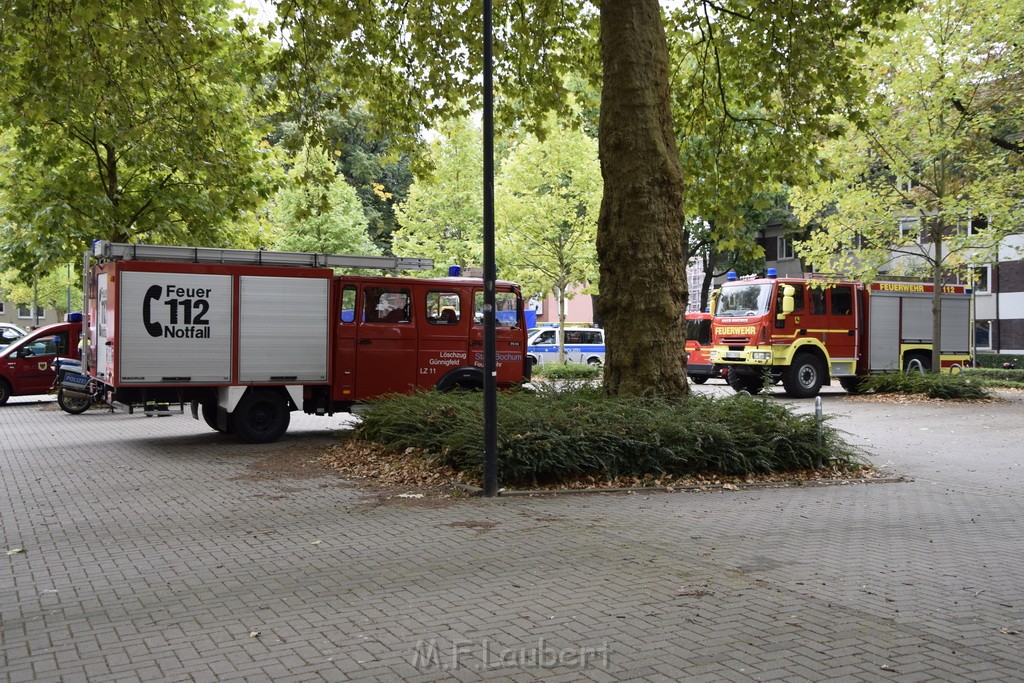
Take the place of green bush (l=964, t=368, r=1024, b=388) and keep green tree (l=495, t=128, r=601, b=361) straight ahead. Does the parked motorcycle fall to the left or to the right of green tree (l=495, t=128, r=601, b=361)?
left

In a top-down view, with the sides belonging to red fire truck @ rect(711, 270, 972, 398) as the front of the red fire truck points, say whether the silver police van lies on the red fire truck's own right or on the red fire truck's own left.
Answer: on the red fire truck's own right

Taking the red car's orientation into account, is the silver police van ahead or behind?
behind

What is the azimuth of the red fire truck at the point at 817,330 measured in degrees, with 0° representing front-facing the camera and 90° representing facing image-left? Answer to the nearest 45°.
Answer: approximately 45°

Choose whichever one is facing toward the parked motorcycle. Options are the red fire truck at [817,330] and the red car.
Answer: the red fire truck

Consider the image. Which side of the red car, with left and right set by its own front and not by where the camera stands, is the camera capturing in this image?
left
